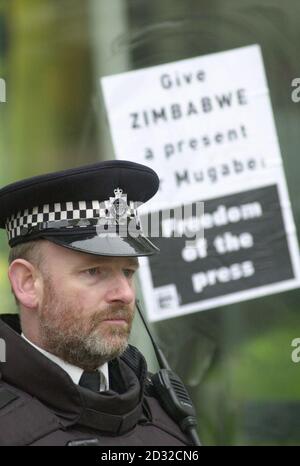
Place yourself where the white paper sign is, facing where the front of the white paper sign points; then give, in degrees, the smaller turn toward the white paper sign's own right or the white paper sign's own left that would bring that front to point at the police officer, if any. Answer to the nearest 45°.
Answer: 0° — it already faces them

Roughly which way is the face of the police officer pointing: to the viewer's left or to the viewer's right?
to the viewer's right

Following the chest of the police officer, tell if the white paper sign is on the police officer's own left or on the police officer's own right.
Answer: on the police officer's own left
